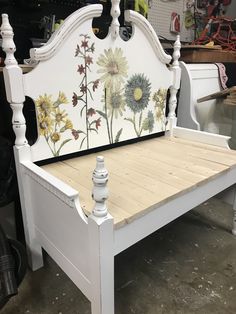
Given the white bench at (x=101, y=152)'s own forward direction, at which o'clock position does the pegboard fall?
The pegboard is roughly at 8 o'clock from the white bench.

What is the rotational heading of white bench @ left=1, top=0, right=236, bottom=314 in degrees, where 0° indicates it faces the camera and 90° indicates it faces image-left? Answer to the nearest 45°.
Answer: approximately 315°

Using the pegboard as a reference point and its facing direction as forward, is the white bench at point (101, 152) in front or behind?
in front

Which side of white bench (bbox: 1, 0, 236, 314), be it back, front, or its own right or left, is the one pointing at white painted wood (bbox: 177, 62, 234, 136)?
left

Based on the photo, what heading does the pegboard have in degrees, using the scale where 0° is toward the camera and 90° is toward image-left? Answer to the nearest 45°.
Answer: approximately 0°

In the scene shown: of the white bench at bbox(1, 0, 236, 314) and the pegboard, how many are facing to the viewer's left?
0
